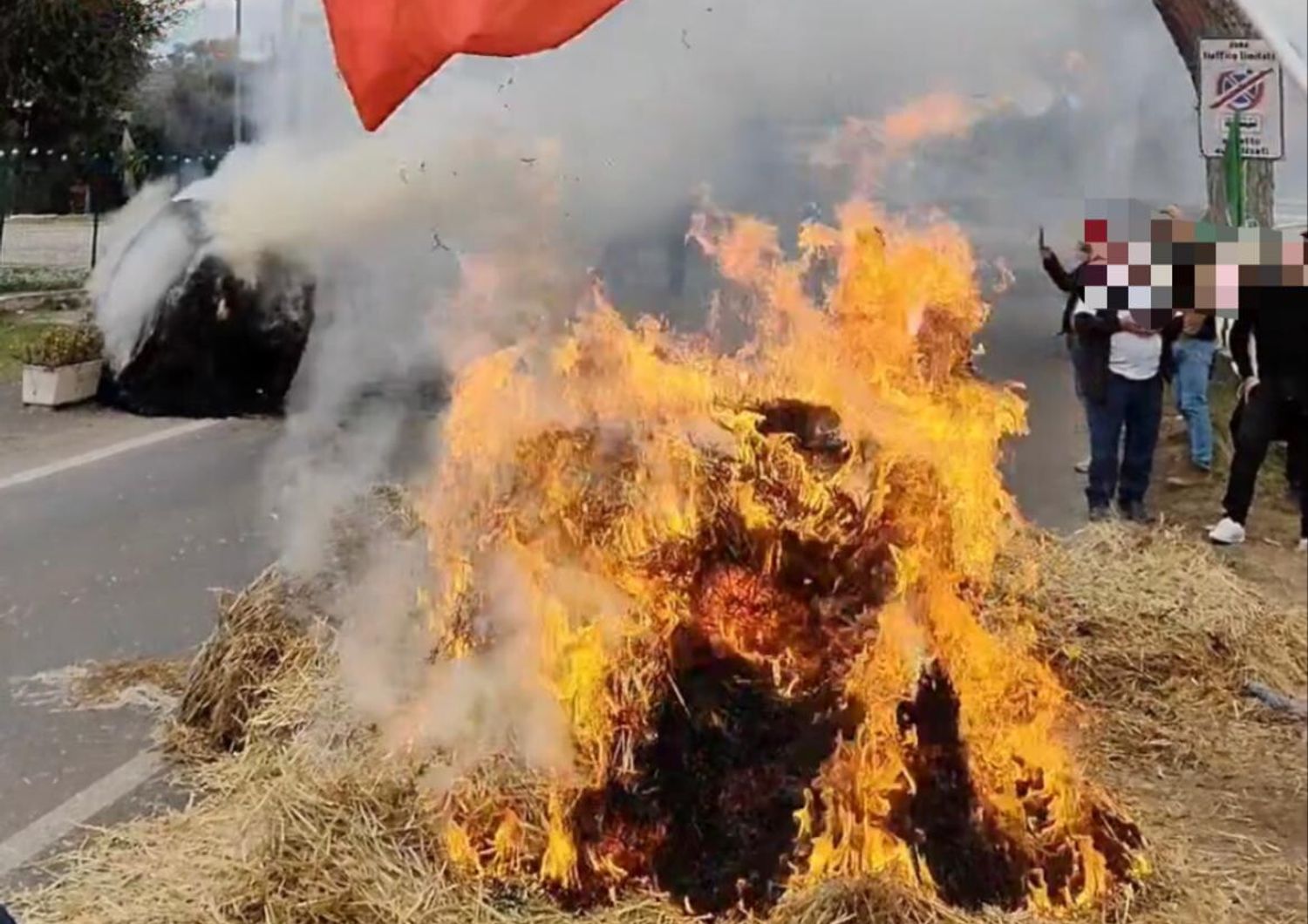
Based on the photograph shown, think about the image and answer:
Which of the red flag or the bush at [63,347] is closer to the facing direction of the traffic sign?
the red flag

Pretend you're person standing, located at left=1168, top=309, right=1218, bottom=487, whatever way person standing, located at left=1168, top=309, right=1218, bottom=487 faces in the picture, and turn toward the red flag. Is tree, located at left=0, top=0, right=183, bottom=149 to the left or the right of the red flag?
right

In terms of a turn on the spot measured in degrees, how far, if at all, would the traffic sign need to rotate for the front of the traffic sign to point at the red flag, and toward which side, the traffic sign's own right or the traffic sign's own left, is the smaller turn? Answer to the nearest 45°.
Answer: approximately 45° to the traffic sign's own right

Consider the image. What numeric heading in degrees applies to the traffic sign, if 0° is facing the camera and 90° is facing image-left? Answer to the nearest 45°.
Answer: approximately 0°

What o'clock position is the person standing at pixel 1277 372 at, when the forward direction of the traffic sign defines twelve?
The person standing is roughly at 12 o'clock from the traffic sign.

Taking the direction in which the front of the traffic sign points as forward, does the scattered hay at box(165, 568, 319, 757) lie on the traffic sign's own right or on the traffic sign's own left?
on the traffic sign's own right

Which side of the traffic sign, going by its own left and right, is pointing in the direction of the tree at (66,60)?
right
